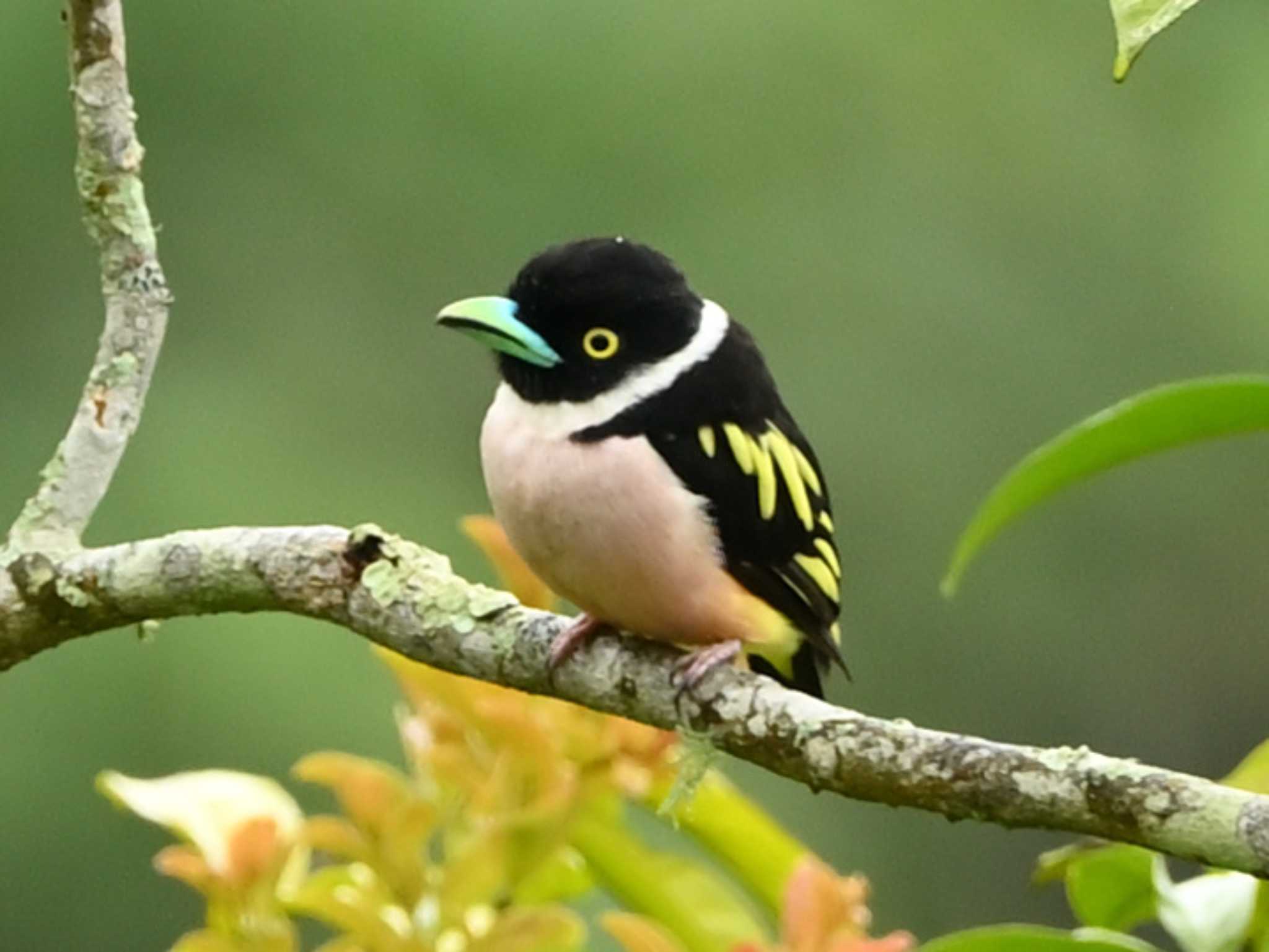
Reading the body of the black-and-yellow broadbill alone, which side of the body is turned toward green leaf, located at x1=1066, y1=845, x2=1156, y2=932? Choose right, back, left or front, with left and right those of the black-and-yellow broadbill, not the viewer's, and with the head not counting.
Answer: left

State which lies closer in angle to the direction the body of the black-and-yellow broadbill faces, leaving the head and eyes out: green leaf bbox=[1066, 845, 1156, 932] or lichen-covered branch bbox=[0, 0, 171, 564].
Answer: the lichen-covered branch

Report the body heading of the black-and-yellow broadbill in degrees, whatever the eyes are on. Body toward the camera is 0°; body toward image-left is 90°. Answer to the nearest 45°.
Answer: approximately 45°

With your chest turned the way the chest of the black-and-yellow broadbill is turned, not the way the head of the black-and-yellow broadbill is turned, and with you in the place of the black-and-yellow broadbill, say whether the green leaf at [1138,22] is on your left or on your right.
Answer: on your left
